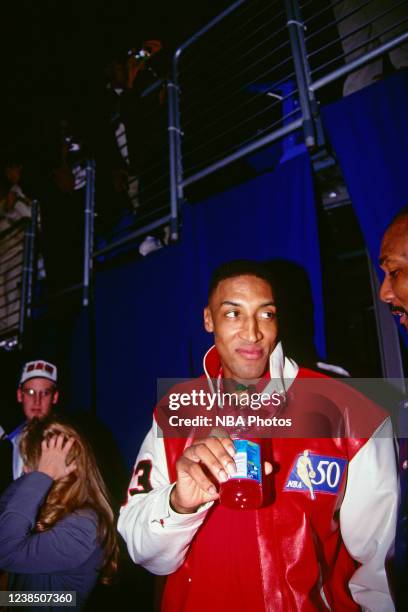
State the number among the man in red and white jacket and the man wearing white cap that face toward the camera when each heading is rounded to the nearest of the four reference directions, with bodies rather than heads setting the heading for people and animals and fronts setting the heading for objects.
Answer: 2

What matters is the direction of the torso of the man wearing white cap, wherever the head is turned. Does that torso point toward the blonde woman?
yes

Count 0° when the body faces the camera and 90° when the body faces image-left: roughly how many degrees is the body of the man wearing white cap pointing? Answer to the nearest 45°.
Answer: approximately 0°

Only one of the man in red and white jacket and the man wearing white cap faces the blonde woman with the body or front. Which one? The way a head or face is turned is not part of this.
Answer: the man wearing white cap
